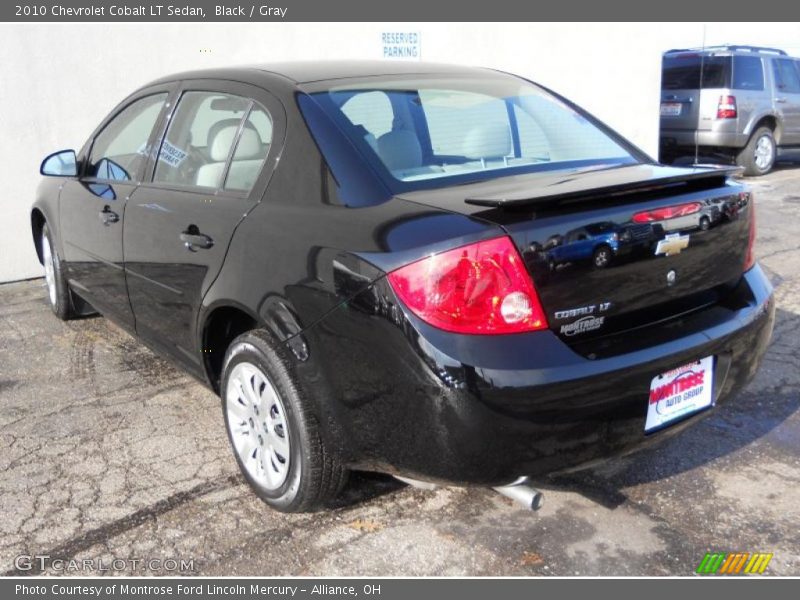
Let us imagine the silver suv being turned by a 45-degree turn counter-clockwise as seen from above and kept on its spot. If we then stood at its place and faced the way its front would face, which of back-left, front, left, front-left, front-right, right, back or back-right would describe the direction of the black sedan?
back

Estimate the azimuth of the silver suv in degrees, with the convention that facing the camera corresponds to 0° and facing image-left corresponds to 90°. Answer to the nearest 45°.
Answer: approximately 225°

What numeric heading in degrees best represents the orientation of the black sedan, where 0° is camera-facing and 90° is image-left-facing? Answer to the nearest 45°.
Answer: approximately 135°
